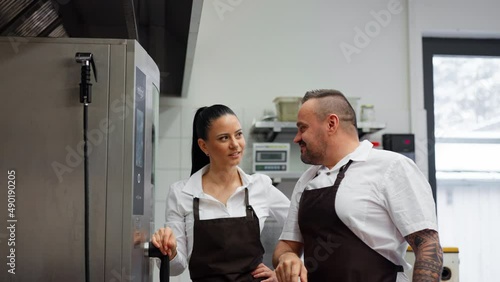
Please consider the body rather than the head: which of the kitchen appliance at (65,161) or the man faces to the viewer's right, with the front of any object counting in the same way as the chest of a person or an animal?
the kitchen appliance

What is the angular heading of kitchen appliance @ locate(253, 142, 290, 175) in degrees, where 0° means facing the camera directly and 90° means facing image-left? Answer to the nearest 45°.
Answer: approximately 0°

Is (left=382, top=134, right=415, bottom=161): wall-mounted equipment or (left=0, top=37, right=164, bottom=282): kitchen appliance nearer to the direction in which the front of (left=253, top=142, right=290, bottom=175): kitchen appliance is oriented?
the kitchen appliance

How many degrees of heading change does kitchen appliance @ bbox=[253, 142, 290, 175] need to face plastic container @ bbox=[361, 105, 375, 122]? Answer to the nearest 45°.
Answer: approximately 90° to its left

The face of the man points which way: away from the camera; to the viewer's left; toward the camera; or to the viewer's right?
to the viewer's left

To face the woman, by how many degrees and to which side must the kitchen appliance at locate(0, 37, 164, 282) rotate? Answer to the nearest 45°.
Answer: approximately 45° to its left

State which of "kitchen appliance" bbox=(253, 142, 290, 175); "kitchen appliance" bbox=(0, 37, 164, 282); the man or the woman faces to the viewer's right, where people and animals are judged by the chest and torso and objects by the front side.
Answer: "kitchen appliance" bbox=(0, 37, 164, 282)

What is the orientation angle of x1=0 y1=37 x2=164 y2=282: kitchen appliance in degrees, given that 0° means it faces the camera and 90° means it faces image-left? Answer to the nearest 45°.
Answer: approximately 270°

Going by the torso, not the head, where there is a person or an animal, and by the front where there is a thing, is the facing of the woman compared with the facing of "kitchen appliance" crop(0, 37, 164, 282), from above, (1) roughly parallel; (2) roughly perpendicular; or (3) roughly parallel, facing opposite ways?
roughly perpendicular

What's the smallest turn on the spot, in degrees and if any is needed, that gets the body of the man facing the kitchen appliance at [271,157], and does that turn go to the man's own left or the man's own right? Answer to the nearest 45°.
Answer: approximately 135° to the man's own right

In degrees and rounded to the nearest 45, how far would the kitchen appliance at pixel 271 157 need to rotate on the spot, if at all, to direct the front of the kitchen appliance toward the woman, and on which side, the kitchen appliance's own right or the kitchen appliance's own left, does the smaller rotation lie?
0° — it already faces them

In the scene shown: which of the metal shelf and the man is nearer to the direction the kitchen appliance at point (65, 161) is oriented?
the man
